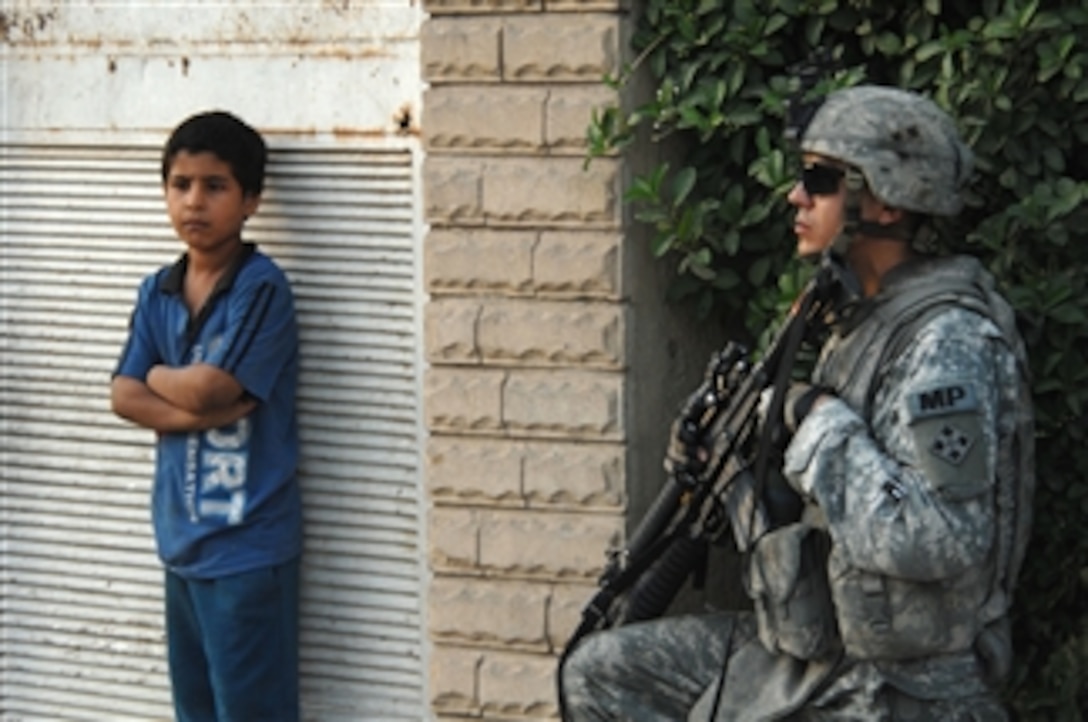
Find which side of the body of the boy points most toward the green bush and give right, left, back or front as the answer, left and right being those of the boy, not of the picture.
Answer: left

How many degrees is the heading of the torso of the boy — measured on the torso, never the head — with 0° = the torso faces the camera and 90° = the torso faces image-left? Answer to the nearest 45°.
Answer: approximately 45°

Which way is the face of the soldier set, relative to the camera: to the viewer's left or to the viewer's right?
to the viewer's left

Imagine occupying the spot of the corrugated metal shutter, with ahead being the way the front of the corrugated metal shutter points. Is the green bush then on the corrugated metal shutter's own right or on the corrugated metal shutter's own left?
on the corrugated metal shutter's own left

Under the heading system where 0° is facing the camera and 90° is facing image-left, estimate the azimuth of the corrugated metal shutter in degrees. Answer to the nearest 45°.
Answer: approximately 0°

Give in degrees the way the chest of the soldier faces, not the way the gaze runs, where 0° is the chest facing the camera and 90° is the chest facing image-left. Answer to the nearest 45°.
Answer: approximately 90°

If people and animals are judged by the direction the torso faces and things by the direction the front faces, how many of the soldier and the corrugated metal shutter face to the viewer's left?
1
